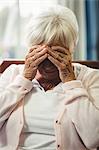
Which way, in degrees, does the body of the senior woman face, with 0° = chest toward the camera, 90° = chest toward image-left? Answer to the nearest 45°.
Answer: approximately 0°

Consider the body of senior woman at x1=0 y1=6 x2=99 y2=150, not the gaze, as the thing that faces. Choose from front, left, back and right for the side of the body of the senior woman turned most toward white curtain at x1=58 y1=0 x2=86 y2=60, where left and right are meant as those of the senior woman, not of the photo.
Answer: back
